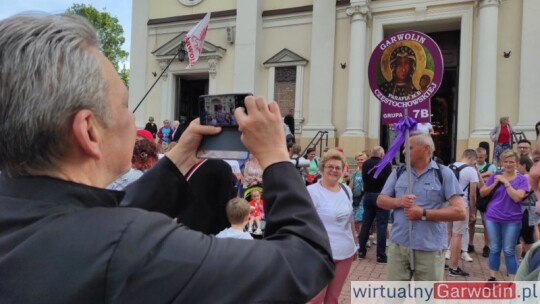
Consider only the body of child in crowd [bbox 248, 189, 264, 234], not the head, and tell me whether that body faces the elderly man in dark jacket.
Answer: yes

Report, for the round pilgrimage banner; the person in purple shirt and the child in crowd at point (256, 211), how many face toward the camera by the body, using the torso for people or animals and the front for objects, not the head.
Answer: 3

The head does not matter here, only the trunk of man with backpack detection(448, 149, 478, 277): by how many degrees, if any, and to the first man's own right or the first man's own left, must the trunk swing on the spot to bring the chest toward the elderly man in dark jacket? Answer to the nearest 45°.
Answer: approximately 90° to the first man's own right

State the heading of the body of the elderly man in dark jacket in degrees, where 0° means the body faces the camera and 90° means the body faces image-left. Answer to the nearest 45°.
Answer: approximately 225°

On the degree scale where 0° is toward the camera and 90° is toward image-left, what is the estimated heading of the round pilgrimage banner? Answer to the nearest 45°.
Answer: approximately 0°

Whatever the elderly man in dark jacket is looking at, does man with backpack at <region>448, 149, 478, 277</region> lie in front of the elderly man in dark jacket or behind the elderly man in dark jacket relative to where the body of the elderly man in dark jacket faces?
in front

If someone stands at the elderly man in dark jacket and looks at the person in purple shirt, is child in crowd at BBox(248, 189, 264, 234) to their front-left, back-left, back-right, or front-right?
front-left

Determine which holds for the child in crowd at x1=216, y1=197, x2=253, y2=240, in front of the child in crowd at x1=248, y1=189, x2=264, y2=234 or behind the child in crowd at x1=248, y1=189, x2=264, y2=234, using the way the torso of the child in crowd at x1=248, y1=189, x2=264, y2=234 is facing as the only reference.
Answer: in front

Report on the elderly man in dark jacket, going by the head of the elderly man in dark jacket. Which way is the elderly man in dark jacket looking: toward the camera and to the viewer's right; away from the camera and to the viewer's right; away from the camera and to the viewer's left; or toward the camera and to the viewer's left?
away from the camera and to the viewer's right

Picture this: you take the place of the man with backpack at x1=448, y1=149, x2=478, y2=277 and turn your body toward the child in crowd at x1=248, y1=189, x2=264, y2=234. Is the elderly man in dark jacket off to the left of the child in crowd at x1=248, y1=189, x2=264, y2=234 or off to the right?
left

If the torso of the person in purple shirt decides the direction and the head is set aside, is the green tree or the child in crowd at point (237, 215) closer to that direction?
the child in crowd

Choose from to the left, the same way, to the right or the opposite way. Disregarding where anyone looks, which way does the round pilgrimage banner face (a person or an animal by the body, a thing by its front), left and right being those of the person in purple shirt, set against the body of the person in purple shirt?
the same way

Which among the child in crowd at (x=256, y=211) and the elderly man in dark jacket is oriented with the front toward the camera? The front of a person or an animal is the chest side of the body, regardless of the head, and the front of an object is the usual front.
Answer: the child in crowd

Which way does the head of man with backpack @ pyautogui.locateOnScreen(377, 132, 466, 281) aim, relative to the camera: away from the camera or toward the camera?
toward the camera

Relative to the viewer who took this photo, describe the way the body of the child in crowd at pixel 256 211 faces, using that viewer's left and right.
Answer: facing the viewer

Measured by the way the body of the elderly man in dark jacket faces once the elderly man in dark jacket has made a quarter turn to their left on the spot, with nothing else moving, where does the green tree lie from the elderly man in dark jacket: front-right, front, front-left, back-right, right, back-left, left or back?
front-right

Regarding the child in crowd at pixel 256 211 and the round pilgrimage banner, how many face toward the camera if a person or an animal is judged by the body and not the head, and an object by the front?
2
